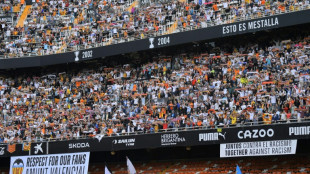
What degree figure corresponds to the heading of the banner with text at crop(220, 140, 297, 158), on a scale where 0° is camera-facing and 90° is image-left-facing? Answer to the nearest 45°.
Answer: approximately 0°

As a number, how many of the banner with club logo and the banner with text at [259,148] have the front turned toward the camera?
2

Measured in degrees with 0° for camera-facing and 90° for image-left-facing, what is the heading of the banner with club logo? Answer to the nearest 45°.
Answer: approximately 0°
